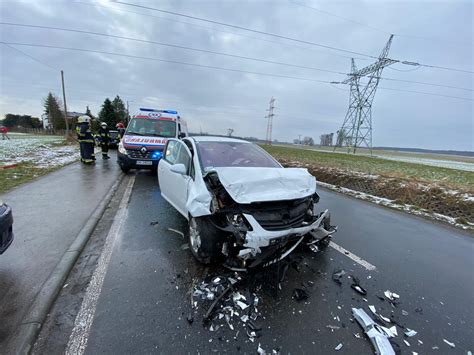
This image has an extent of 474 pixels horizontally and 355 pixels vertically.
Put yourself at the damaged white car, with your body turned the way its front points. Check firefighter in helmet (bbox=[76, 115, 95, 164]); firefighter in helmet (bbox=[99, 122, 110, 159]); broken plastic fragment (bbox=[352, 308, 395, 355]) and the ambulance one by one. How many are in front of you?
1

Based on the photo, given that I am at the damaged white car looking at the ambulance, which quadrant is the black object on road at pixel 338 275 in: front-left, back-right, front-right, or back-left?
back-right

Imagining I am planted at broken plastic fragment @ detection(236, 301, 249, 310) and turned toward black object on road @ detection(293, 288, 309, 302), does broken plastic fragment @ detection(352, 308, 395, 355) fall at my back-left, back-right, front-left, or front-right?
front-right

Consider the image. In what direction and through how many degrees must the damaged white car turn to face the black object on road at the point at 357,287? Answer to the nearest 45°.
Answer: approximately 45° to its left

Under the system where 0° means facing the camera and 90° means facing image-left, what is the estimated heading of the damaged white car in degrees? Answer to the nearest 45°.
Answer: approximately 315°

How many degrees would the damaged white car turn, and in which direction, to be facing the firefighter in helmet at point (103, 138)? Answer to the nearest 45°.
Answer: approximately 180°

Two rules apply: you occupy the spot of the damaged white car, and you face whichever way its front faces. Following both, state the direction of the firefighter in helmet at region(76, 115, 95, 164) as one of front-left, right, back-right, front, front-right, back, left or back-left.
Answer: back

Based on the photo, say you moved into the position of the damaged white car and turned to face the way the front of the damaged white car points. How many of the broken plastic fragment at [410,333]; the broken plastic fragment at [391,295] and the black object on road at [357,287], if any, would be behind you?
0

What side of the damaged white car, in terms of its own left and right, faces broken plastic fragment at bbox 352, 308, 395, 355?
front

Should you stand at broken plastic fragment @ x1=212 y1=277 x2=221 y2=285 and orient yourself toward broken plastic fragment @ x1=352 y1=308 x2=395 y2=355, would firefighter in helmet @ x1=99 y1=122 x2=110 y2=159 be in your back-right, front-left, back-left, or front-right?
back-left

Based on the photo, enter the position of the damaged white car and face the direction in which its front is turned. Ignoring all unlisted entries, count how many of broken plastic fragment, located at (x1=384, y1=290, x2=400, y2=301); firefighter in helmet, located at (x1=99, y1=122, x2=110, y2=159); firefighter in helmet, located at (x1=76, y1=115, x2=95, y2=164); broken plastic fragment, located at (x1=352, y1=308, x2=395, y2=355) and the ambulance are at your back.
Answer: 3

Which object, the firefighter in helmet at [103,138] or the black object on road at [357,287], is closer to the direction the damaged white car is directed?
the black object on road

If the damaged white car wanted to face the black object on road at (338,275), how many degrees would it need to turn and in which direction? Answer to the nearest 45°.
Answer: approximately 45° to its left

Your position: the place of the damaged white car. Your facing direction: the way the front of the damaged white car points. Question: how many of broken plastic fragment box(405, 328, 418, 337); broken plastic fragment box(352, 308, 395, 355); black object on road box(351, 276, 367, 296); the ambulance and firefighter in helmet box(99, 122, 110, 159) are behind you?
2

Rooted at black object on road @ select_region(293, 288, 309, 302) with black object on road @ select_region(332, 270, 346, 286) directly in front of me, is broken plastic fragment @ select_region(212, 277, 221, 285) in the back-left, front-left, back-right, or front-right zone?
back-left

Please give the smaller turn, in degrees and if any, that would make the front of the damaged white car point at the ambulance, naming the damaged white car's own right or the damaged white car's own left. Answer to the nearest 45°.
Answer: approximately 180°

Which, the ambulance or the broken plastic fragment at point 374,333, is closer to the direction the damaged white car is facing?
the broken plastic fragment

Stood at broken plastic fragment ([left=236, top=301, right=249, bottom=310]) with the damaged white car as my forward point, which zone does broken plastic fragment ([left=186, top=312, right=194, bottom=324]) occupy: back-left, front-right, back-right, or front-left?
back-left

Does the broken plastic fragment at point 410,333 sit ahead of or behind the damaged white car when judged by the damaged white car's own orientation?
ahead
